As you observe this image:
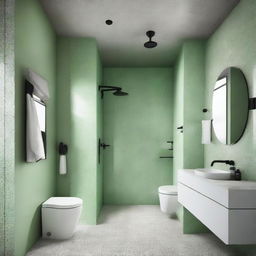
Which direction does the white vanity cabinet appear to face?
to the viewer's left

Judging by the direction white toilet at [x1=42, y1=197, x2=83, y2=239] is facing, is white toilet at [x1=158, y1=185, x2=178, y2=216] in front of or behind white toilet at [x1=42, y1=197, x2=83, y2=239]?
in front

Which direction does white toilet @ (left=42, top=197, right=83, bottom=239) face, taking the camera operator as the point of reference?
facing to the right of the viewer

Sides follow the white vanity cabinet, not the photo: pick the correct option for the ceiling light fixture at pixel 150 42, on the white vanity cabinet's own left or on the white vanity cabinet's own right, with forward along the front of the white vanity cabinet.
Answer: on the white vanity cabinet's own right

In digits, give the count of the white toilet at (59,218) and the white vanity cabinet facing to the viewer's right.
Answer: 1

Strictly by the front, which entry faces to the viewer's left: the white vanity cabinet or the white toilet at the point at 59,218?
the white vanity cabinet
